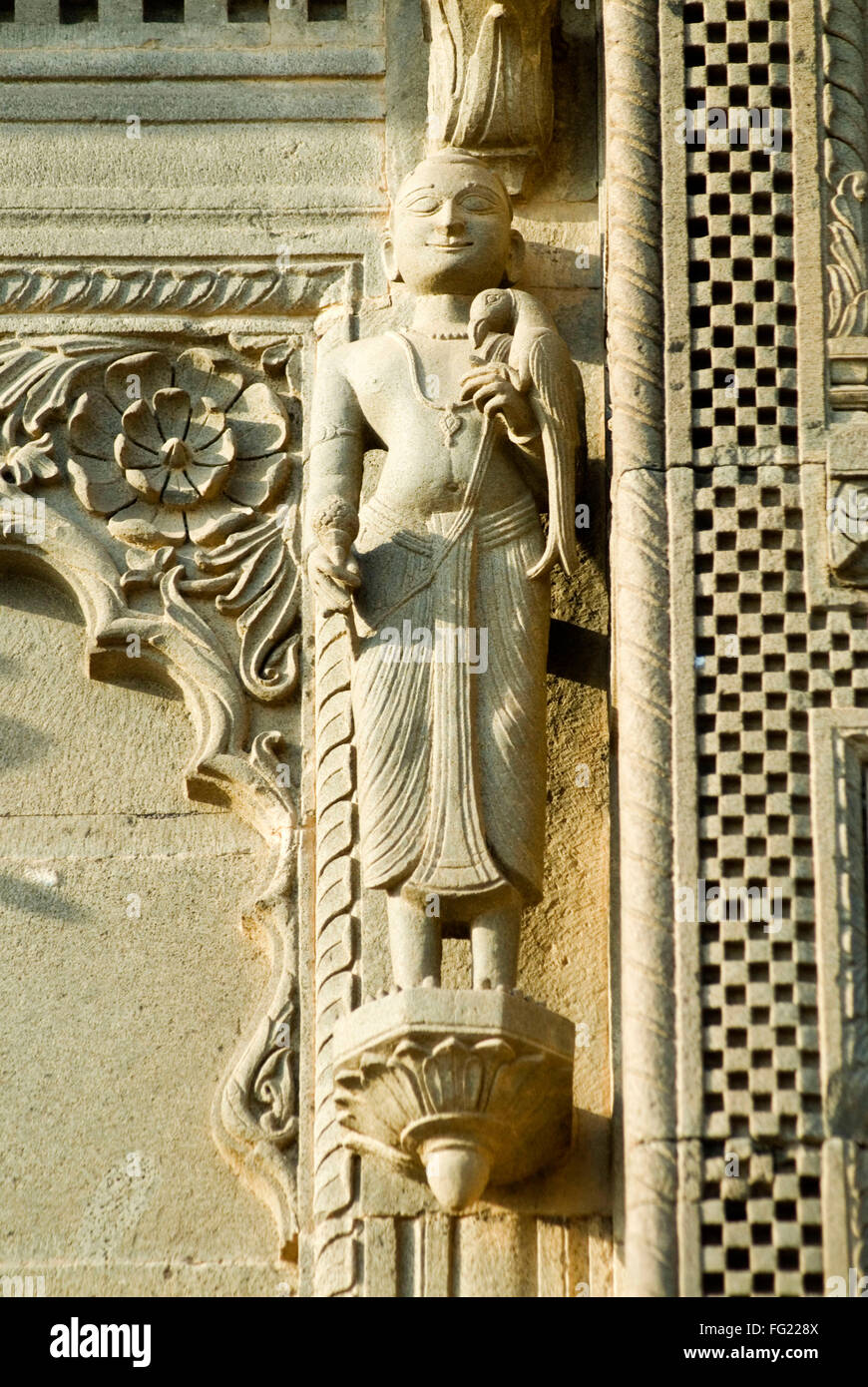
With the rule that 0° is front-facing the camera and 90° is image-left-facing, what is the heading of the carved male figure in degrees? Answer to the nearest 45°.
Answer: approximately 0°
